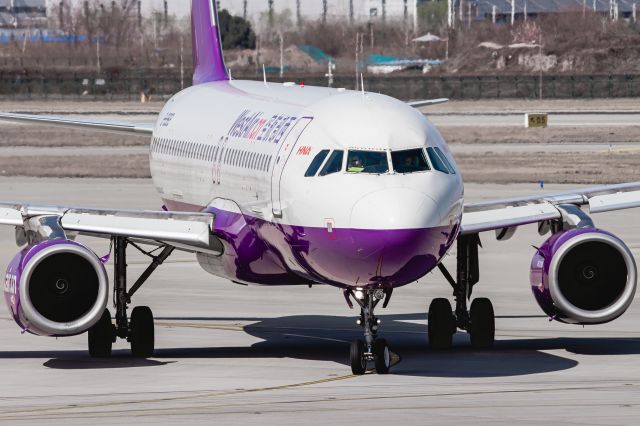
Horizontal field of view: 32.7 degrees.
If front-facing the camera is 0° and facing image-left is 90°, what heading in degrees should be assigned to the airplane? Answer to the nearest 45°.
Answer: approximately 0°
